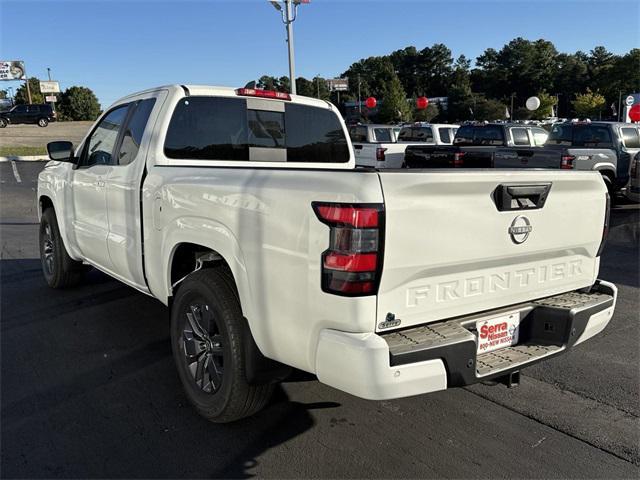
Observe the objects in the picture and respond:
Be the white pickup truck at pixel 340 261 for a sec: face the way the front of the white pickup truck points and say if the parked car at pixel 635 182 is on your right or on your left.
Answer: on your right

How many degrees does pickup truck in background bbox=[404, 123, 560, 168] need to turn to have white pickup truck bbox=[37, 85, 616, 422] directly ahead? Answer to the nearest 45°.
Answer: approximately 135° to its right

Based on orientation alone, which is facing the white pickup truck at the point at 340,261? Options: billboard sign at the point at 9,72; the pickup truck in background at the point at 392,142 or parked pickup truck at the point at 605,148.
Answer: the billboard sign

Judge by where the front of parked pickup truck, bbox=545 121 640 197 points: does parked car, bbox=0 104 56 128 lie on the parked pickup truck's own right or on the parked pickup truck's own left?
on the parked pickup truck's own left

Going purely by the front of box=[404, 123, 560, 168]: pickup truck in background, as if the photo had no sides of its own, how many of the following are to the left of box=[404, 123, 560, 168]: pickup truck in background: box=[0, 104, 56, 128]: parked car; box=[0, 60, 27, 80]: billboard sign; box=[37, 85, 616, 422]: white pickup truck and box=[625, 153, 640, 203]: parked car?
2

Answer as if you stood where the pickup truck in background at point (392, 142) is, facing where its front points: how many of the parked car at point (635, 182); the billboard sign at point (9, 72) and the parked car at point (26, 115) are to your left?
2

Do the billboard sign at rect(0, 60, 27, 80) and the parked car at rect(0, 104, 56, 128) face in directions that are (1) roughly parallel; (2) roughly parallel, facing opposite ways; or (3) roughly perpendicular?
roughly perpendicular

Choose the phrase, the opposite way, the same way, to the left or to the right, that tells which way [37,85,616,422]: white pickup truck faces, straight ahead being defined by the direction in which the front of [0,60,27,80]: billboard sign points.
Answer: the opposite way

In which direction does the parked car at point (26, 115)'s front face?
to the viewer's left
